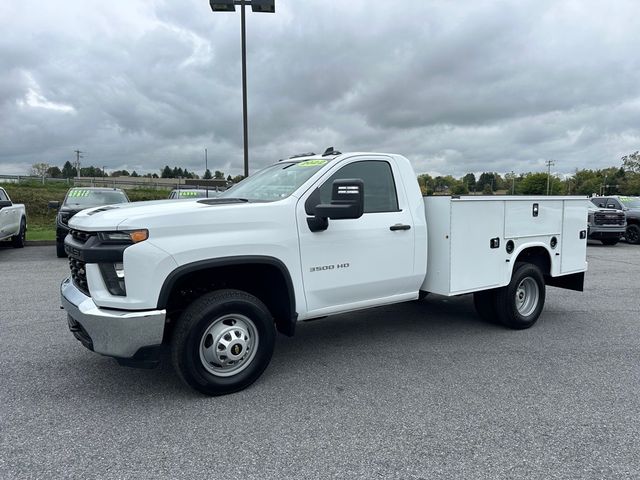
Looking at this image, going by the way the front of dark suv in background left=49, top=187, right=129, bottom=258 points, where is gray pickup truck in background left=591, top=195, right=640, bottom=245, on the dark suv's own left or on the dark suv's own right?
on the dark suv's own left

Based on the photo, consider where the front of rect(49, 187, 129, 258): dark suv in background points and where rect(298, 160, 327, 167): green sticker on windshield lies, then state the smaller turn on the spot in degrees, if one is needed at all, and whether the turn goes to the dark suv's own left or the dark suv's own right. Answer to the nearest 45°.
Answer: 0° — it already faces it

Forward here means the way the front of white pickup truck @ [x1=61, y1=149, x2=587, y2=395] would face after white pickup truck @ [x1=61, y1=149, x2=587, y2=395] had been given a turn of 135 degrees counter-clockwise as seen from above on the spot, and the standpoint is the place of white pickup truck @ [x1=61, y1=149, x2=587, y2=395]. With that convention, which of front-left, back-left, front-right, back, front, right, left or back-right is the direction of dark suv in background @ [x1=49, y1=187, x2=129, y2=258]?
back-left

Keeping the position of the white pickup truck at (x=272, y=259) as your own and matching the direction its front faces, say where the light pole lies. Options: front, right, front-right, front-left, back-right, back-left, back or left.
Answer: back-right

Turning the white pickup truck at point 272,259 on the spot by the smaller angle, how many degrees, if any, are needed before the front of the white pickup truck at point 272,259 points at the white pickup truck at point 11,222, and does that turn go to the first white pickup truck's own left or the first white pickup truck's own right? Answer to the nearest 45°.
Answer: approximately 90° to the first white pickup truck's own right

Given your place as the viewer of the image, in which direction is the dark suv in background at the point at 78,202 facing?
facing the viewer
